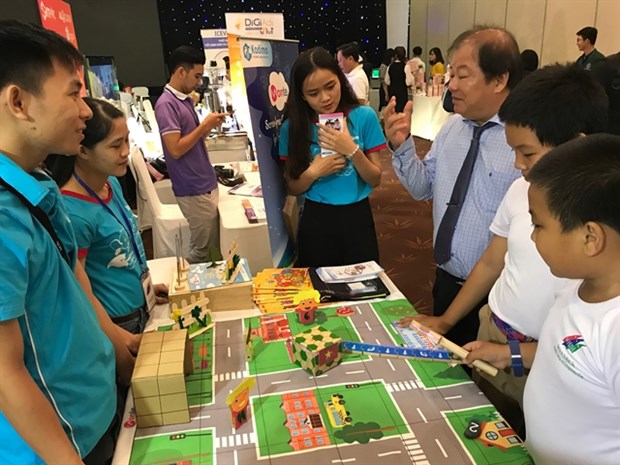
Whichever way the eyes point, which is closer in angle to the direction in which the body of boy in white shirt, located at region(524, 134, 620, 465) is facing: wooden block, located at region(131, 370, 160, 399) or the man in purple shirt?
the wooden block

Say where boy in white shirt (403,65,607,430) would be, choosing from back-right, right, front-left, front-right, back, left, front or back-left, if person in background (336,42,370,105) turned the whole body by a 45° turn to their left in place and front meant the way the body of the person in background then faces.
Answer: front-left

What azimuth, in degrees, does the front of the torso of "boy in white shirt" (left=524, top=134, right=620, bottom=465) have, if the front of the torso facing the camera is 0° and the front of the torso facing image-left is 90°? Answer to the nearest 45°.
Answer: approximately 45°

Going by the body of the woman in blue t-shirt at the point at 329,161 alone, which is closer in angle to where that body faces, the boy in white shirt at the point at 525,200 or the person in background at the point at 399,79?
the boy in white shirt

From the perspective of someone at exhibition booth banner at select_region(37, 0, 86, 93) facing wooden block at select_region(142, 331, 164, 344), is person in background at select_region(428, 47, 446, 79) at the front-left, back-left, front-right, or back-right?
back-left

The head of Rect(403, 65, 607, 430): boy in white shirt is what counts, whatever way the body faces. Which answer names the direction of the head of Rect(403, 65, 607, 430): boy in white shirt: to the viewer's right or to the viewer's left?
to the viewer's left

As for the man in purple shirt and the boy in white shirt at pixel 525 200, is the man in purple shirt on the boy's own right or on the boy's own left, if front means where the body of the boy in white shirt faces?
on the boy's own right

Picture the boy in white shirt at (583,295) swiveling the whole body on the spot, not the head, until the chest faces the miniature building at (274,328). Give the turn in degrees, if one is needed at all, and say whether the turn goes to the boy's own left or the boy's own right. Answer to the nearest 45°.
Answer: approximately 45° to the boy's own right
